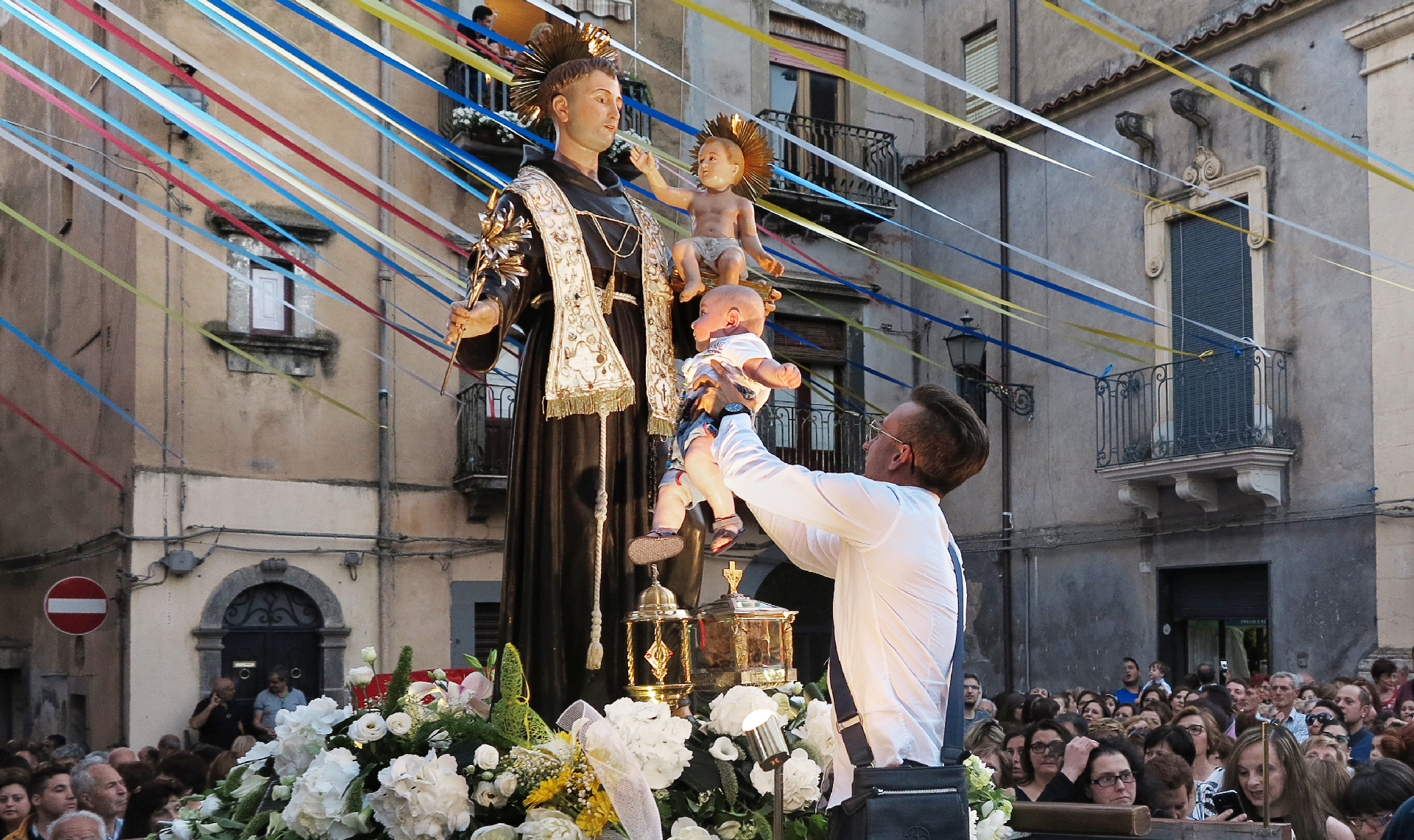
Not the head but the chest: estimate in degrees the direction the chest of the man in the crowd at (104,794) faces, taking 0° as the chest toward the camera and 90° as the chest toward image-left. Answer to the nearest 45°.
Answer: approximately 315°

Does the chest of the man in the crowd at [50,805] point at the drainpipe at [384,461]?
no

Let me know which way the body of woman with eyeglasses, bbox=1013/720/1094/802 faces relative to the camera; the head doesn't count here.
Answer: toward the camera

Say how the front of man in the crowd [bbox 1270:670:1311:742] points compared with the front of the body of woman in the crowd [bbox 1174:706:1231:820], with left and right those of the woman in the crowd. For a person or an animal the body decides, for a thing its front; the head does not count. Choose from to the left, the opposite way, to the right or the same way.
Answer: the same way

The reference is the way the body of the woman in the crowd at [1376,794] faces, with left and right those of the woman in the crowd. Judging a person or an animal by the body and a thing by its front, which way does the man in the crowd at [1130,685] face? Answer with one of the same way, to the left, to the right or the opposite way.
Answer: the same way

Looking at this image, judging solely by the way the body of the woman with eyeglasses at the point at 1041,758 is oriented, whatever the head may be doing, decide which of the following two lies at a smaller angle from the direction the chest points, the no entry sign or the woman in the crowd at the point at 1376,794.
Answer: the woman in the crowd

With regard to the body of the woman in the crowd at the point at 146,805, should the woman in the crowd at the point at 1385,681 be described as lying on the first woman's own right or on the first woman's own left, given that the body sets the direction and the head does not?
on the first woman's own left

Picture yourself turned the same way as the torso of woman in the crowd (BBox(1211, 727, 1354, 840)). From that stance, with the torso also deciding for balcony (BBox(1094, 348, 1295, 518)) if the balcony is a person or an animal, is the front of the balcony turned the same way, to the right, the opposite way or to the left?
the same way

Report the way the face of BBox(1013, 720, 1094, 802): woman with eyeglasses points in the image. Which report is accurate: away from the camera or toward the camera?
toward the camera

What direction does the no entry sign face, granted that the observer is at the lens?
facing the viewer

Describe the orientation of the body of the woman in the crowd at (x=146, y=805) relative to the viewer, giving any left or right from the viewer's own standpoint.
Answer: facing the viewer and to the right of the viewer
